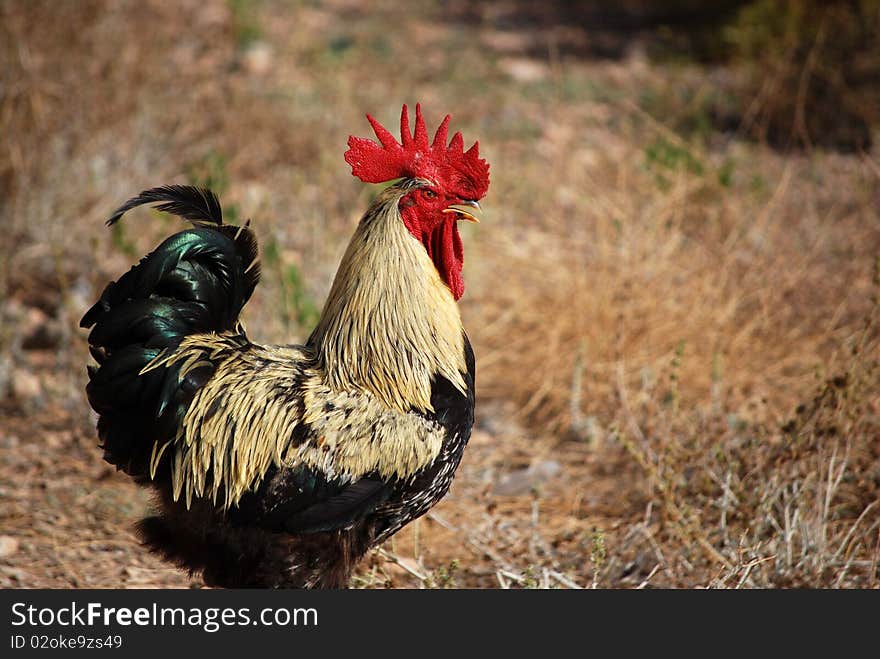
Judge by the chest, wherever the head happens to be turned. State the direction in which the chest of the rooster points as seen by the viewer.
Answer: to the viewer's right
